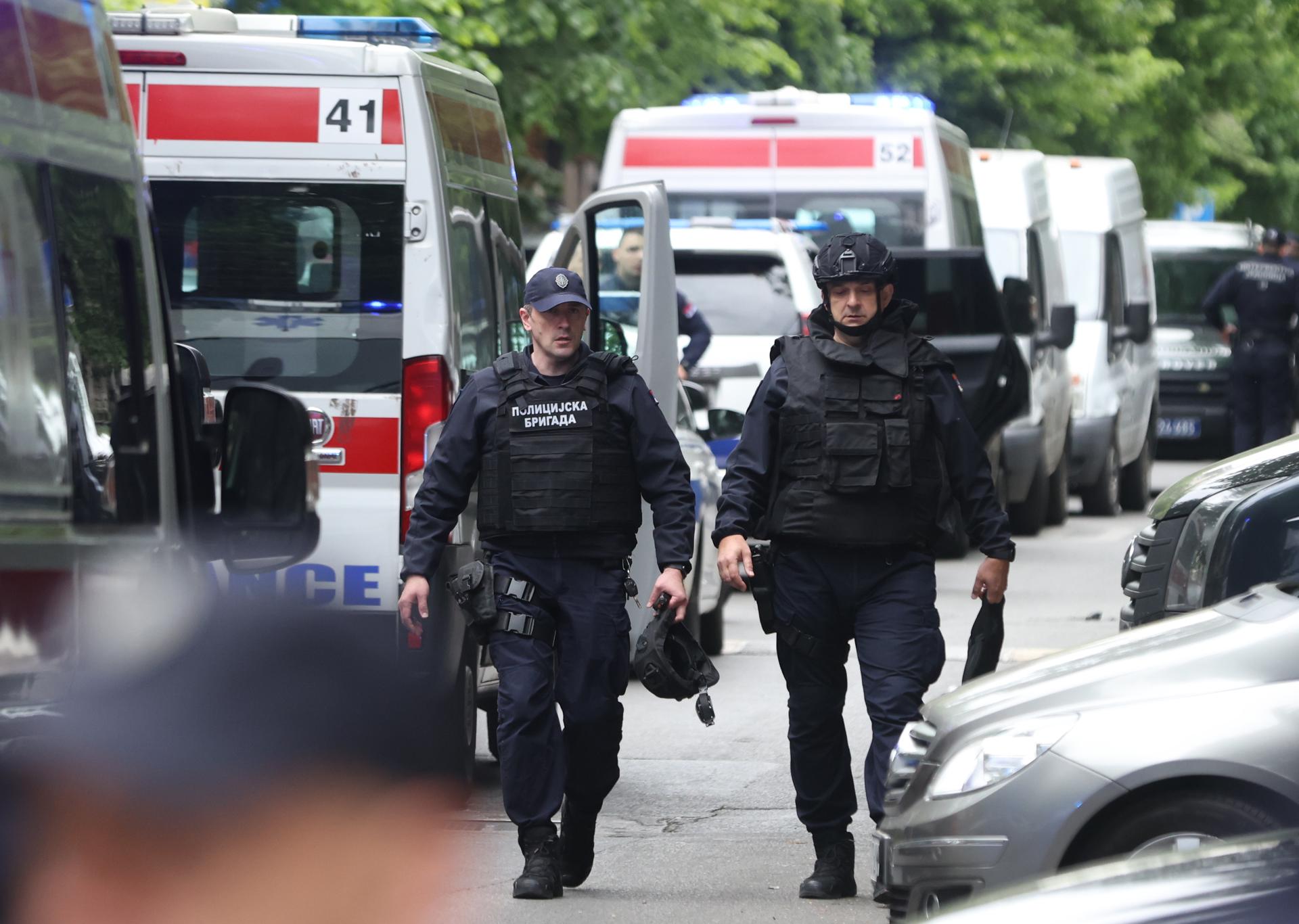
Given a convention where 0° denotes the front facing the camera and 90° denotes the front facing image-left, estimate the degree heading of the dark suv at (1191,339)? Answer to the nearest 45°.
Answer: approximately 0°

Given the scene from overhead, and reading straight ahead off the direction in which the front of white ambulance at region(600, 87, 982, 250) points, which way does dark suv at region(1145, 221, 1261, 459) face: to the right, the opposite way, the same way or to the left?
the opposite way

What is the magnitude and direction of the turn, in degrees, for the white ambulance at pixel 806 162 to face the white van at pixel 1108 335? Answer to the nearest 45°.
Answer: approximately 45° to its right

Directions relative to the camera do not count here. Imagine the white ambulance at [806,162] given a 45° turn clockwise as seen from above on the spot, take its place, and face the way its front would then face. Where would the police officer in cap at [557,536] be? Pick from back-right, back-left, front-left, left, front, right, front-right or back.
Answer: back-right

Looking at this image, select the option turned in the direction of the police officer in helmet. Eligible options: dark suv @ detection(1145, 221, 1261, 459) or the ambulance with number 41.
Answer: the dark suv

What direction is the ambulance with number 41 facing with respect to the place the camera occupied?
facing away from the viewer

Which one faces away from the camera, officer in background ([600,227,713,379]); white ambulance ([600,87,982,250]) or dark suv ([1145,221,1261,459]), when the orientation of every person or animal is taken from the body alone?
the white ambulance

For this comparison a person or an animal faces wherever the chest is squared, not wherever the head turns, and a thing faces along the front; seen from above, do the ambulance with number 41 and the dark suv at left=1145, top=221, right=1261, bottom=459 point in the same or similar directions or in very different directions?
very different directions
